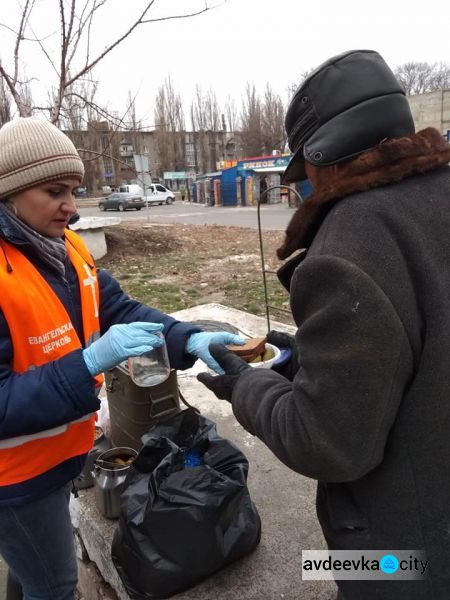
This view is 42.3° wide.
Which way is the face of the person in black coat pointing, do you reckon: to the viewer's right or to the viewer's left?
to the viewer's left

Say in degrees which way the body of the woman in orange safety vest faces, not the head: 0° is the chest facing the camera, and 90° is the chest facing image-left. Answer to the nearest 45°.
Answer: approximately 315°

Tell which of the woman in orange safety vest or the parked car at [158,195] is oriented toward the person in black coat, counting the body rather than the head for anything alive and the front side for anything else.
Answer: the woman in orange safety vest

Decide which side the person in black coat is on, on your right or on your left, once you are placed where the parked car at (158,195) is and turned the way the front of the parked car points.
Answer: on your right

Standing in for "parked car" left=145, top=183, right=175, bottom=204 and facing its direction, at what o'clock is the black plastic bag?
The black plastic bag is roughly at 3 o'clock from the parked car.

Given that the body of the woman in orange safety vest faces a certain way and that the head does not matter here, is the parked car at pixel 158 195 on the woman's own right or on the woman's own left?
on the woman's own left

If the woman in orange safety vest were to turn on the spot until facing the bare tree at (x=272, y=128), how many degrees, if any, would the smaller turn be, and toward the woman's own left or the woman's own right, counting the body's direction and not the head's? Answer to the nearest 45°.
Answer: approximately 135° to the woman's own left
